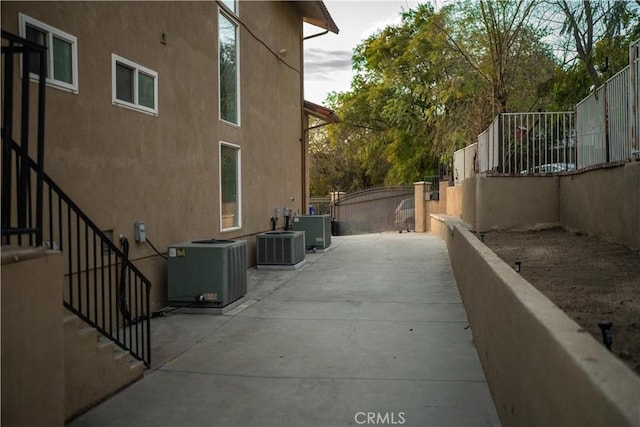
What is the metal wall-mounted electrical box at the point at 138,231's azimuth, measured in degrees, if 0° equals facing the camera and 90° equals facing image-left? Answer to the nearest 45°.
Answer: approximately 315°

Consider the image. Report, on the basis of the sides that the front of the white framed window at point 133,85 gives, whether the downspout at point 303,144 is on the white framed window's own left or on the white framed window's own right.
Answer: on the white framed window's own left

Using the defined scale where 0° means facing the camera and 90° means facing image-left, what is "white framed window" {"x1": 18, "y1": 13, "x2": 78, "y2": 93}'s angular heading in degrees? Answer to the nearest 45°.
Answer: approximately 315°

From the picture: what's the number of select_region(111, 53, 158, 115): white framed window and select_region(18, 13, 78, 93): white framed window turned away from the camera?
0

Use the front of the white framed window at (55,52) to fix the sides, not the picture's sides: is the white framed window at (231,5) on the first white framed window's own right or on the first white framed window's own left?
on the first white framed window's own left

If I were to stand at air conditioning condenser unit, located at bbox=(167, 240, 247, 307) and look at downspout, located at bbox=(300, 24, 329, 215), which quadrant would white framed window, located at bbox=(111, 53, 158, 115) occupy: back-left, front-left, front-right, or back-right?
back-left
